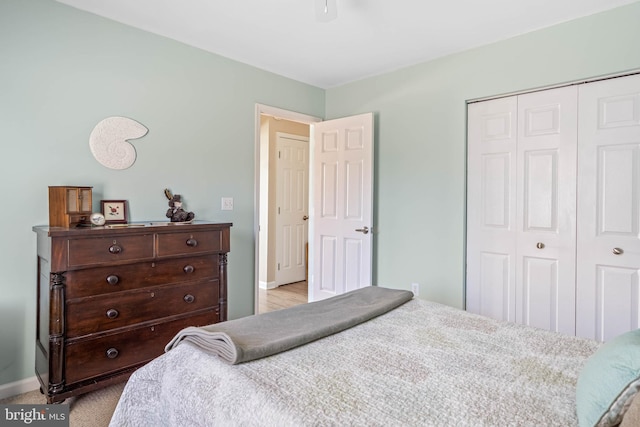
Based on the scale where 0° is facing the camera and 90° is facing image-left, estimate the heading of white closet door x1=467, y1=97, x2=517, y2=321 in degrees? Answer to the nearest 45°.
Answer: approximately 45°

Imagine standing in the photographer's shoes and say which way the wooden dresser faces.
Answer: facing the viewer and to the right of the viewer

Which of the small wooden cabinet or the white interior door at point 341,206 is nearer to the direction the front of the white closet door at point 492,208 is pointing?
the small wooden cabinet

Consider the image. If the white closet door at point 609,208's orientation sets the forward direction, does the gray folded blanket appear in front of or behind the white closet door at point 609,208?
in front

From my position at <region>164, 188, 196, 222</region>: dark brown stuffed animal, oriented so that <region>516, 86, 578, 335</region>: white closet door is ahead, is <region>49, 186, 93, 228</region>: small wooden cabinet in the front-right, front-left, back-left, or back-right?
back-right

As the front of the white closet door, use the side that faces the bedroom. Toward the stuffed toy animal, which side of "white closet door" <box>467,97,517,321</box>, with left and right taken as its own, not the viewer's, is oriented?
front

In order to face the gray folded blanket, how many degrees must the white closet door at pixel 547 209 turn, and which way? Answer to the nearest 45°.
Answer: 0° — it already faces it

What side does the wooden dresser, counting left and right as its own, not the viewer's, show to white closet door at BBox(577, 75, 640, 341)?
front

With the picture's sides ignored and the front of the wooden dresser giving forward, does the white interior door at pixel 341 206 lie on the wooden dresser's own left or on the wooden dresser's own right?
on the wooden dresser's own left

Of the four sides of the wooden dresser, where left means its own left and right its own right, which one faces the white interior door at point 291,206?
left

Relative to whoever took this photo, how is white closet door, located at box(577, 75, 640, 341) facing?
facing the viewer and to the left of the viewer

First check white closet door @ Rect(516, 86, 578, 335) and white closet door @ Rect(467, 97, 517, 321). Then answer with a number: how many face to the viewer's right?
0

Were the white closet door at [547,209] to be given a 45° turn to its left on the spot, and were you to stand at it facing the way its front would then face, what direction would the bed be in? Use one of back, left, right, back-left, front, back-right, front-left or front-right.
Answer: front

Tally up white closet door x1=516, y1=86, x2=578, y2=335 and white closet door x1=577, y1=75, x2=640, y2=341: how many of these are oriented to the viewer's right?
0

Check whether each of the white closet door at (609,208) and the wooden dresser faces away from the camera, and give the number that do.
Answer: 0
